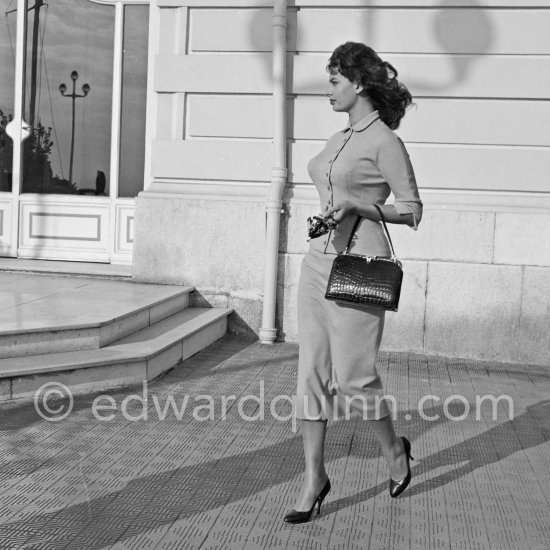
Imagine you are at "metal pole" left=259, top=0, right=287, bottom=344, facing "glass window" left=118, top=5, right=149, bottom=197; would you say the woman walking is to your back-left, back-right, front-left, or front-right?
back-left

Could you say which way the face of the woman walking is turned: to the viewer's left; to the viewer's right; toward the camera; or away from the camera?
to the viewer's left

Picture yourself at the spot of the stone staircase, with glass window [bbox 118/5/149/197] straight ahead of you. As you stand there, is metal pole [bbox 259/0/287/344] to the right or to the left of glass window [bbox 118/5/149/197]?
right

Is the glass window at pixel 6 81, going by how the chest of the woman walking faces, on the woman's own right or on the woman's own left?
on the woman's own right

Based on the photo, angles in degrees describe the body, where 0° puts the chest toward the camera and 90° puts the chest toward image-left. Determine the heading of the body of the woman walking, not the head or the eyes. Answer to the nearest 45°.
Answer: approximately 45°

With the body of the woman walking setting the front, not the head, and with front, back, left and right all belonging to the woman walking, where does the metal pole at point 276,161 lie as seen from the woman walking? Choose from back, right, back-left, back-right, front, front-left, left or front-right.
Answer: back-right
